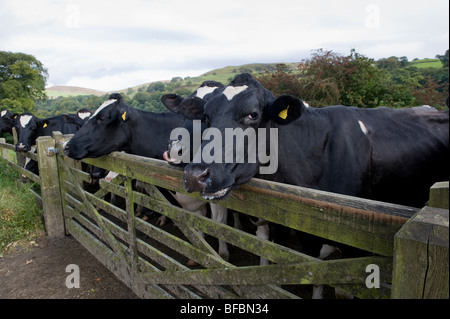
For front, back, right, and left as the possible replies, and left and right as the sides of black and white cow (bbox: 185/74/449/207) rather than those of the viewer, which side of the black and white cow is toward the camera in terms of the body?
left

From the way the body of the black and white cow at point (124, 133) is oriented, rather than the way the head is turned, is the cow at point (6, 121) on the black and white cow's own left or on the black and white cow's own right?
on the black and white cow's own right

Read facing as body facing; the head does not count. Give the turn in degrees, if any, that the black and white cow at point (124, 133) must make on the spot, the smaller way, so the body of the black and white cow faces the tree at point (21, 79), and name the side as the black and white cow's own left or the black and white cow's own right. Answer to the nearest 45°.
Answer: approximately 90° to the black and white cow's own right

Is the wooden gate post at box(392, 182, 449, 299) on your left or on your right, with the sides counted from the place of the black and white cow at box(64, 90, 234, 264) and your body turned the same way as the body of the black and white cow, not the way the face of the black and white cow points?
on your left

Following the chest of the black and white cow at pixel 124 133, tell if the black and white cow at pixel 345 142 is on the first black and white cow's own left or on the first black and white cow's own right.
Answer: on the first black and white cow's own left

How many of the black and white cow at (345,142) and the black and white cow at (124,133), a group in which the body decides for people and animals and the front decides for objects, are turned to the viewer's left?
2

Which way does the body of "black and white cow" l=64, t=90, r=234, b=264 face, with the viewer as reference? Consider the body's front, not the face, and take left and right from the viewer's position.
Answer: facing to the left of the viewer
